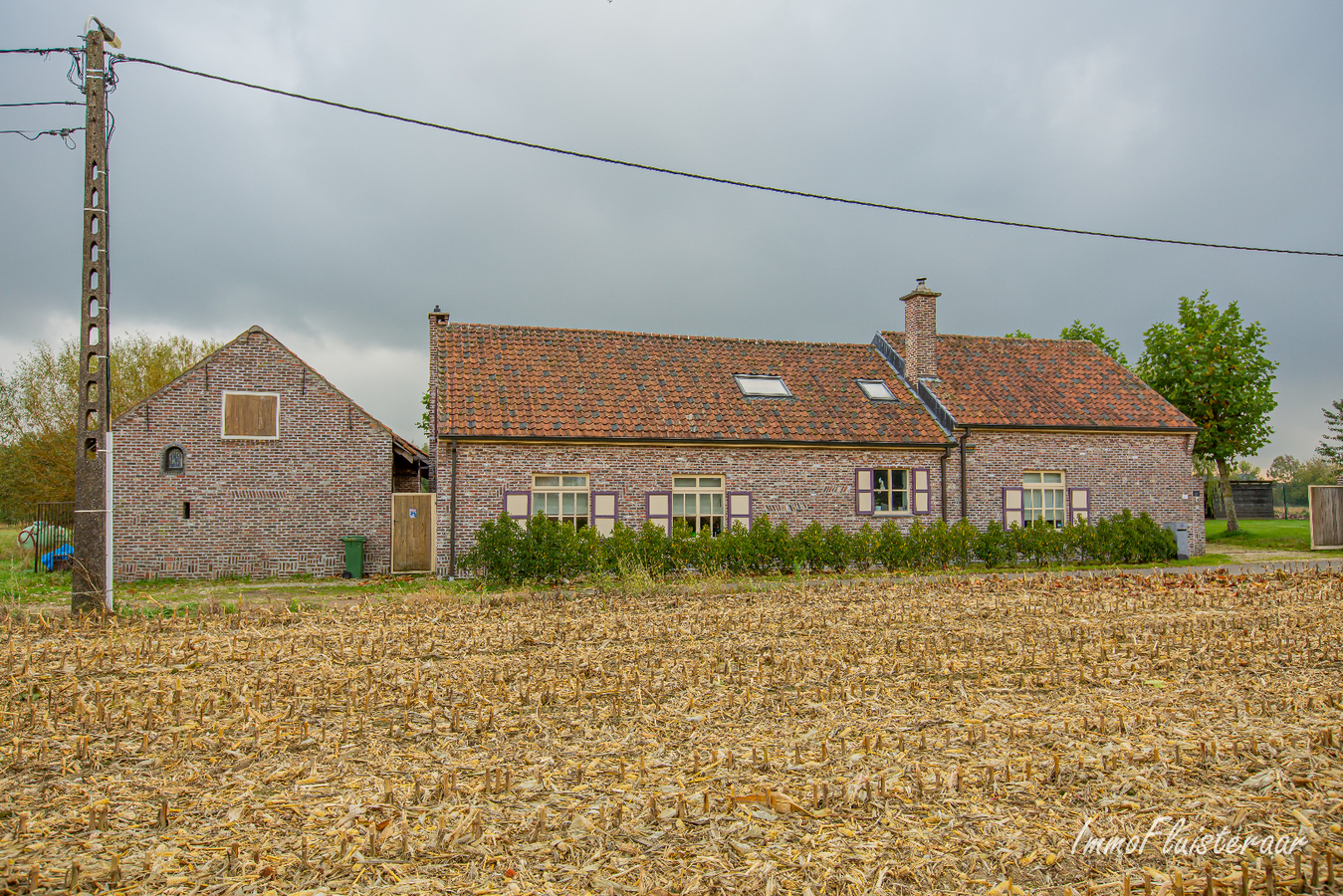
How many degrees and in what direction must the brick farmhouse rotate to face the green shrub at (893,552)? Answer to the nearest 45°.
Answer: approximately 45° to its left

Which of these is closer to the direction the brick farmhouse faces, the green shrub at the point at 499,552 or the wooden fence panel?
the green shrub

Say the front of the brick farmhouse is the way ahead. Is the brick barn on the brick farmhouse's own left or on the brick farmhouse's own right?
on the brick farmhouse's own right

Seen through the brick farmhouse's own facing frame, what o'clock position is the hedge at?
The hedge is roughly at 12 o'clock from the brick farmhouse.

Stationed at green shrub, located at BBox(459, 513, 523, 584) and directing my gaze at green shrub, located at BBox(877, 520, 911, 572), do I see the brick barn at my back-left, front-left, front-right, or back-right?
back-left

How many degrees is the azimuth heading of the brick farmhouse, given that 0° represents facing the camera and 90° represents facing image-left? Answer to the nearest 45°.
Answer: approximately 0°

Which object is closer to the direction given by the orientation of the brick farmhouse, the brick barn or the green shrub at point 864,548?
the green shrub

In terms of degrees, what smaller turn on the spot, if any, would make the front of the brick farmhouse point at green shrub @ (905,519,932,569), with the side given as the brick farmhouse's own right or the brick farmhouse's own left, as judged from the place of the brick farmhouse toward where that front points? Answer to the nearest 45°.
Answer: approximately 45° to the brick farmhouse's own left
